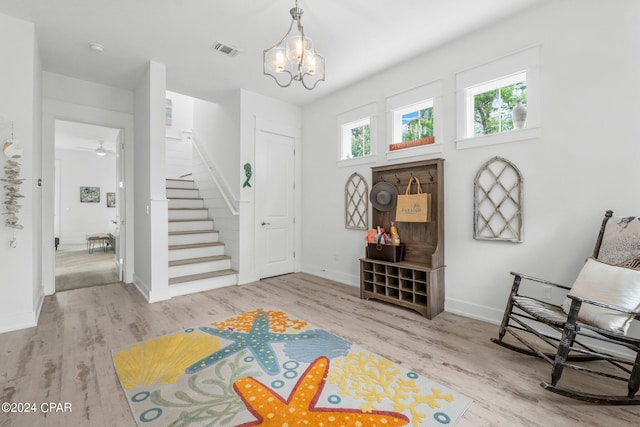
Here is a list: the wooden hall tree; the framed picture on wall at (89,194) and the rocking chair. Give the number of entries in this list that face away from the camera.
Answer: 0

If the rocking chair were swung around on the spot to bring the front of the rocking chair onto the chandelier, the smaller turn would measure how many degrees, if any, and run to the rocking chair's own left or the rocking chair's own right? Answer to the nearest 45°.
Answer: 0° — it already faces it

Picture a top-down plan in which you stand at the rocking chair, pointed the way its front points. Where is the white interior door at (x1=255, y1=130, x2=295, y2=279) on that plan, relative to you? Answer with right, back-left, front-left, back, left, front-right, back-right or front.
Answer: front-right

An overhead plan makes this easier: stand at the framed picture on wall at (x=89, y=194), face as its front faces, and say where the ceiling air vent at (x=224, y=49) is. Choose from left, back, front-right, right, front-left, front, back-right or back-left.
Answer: front

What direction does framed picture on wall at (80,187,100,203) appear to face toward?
toward the camera

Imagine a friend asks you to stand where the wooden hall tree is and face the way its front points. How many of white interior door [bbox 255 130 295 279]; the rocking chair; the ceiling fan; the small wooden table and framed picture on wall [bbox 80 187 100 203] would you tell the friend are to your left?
1

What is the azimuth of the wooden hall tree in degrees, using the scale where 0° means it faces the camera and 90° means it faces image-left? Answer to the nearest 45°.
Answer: approximately 45°

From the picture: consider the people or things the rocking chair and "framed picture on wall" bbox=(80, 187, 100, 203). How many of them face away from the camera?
0

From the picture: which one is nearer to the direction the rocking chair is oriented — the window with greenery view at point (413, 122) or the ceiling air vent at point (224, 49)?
the ceiling air vent

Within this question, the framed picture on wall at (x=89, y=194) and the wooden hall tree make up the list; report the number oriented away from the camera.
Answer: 0

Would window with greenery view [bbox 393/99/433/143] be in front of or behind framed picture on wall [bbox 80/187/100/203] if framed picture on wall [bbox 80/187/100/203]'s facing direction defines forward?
in front

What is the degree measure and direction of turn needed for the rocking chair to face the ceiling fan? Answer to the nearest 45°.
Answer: approximately 45° to its right
